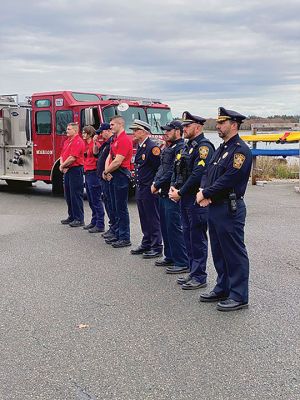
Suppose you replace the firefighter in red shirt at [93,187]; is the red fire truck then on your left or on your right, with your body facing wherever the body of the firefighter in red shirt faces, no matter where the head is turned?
on your right

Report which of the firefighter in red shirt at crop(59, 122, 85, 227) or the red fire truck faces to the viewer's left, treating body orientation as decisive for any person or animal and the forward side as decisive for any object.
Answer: the firefighter in red shirt

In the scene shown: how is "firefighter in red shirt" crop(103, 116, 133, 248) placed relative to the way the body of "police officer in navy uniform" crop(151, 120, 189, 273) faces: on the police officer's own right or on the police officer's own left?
on the police officer's own right

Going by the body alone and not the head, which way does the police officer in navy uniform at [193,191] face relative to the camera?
to the viewer's left

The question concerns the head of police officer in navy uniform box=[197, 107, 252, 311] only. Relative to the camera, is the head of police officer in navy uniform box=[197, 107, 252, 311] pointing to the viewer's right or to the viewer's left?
to the viewer's left

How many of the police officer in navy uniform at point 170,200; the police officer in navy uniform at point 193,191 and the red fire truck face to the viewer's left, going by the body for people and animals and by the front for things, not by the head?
2

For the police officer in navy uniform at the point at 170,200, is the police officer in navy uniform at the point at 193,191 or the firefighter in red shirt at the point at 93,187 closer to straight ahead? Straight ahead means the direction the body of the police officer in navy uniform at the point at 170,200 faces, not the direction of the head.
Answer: the firefighter in red shirt

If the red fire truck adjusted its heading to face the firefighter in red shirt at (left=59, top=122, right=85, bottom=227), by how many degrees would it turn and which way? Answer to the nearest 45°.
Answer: approximately 45° to its right

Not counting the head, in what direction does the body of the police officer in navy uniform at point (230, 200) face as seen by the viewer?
to the viewer's left

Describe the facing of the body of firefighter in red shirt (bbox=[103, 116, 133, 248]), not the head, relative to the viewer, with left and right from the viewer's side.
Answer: facing to the left of the viewer

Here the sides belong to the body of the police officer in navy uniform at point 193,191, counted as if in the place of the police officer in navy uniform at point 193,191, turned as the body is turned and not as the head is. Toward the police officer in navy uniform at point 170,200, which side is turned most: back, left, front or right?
right

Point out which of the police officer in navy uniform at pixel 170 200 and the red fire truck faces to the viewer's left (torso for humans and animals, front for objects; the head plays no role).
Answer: the police officer in navy uniform

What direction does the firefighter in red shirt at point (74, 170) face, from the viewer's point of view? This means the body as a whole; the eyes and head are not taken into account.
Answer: to the viewer's left

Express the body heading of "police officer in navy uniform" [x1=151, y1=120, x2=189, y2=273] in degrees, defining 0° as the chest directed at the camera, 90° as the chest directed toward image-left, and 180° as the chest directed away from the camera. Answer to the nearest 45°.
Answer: approximately 90°
